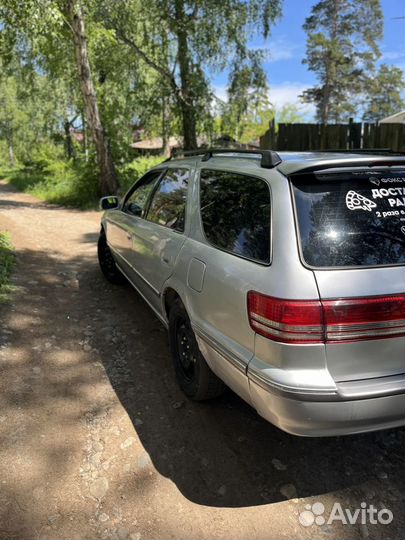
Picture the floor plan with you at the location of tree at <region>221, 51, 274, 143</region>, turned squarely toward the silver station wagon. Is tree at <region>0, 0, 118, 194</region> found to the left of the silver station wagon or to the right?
right

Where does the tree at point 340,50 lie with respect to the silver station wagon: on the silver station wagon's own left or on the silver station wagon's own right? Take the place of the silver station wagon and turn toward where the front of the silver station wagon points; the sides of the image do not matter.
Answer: on the silver station wagon's own right

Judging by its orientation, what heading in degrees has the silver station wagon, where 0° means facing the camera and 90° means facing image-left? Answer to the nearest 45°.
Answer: approximately 135°

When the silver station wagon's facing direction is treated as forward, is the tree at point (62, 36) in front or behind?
in front

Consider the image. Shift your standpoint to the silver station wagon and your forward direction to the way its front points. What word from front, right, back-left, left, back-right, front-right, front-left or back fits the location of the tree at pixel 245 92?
front-right

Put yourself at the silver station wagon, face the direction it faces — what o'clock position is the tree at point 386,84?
The tree is roughly at 2 o'clock from the silver station wagon.

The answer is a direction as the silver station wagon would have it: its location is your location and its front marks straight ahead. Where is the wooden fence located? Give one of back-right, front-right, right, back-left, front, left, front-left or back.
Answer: front-right

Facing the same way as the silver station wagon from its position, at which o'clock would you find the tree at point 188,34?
The tree is roughly at 1 o'clock from the silver station wagon.

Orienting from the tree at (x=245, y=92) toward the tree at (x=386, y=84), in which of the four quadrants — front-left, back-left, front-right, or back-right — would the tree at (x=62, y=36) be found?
back-right
